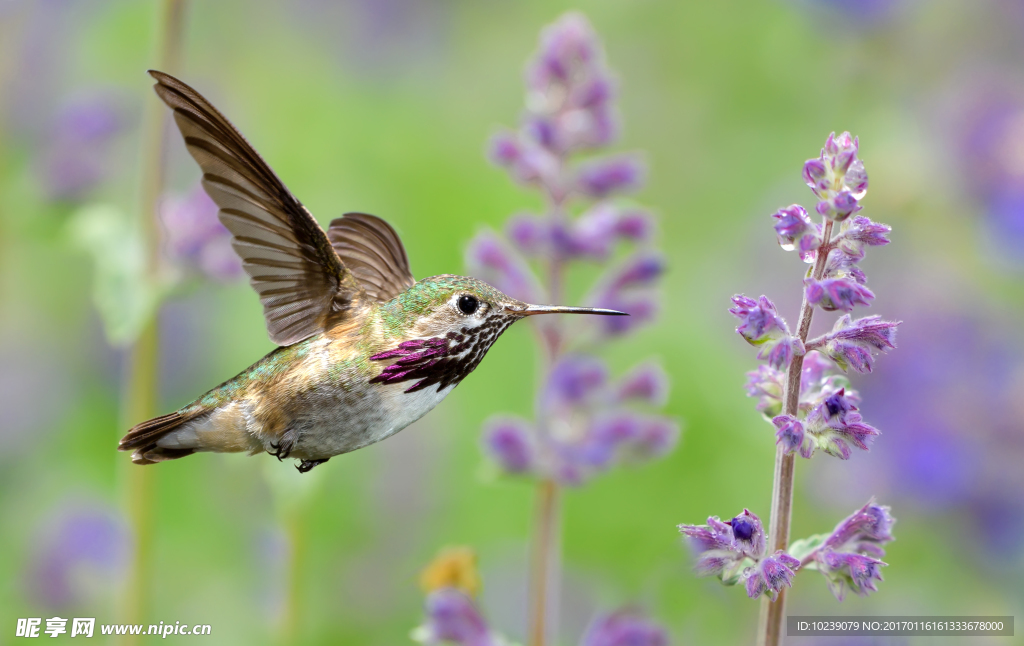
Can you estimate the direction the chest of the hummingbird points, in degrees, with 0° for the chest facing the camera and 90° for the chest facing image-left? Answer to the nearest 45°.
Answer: approximately 270°

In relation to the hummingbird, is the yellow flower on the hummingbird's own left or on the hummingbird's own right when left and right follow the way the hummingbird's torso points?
on the hummingbird's own left

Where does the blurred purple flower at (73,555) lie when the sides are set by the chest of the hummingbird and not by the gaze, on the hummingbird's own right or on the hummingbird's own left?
on the hummingbird's own left

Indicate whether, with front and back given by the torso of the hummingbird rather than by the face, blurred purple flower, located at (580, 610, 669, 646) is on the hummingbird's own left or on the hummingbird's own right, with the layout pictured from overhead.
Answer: on the hummingbird's own left
